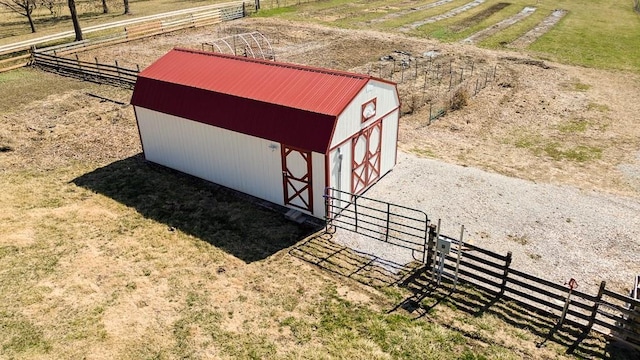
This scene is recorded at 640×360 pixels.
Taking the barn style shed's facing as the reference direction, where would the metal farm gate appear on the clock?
The metal farm gate is roughly at 12 o'clock from the barn style shed.

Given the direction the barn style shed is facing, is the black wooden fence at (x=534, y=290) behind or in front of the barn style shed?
in front

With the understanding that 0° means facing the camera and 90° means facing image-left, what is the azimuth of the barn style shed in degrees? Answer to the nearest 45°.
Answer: approximately 315°
